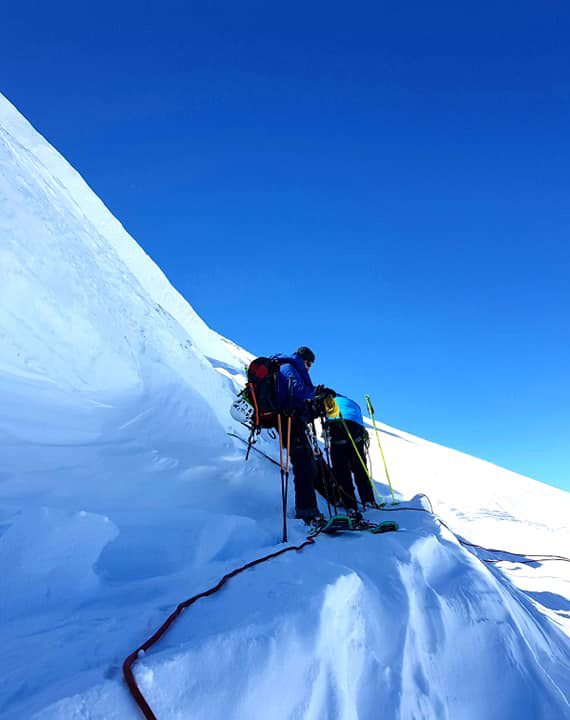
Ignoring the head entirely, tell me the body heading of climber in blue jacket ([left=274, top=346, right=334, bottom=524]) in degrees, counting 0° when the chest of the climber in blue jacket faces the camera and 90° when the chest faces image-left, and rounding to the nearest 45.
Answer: approximately 270°
